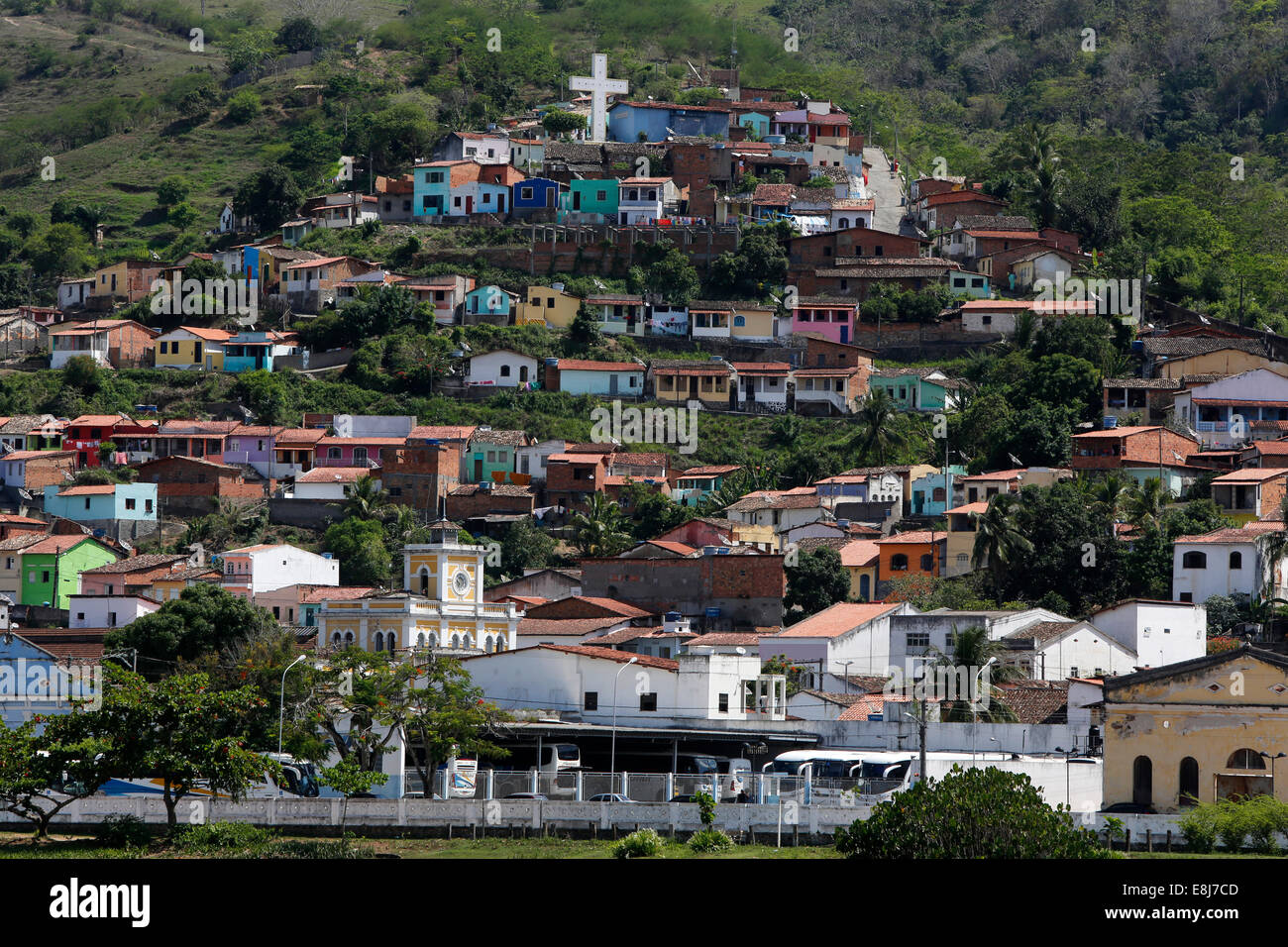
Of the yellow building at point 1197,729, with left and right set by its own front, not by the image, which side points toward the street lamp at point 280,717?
right

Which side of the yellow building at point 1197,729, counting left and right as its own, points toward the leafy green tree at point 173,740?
right

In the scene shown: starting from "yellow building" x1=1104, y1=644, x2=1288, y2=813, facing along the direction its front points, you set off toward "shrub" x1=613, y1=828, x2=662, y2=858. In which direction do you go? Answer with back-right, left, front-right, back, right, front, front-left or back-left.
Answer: front-right

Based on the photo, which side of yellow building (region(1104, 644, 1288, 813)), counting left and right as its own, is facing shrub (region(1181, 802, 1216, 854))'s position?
front

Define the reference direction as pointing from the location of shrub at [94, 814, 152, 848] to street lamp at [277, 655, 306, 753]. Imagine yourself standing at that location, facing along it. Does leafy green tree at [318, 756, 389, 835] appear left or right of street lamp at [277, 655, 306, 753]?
right

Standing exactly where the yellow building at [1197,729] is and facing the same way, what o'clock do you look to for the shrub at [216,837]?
The shrub is roughly at 2 o'clock from the yellow building.

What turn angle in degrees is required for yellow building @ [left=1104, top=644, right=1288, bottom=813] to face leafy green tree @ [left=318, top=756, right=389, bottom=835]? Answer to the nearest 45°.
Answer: approximately 90° to its right

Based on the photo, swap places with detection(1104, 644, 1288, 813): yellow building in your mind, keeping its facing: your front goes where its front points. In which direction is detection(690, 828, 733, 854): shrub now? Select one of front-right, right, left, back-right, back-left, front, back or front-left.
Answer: front-right

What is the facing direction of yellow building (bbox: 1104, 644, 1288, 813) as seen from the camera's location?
facing the viewer
